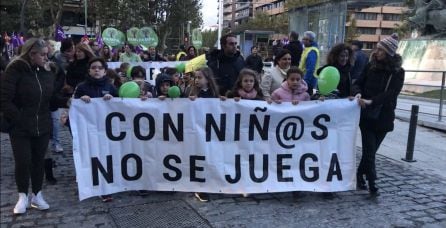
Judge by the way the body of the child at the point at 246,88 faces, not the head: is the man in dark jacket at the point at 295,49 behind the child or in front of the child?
behind

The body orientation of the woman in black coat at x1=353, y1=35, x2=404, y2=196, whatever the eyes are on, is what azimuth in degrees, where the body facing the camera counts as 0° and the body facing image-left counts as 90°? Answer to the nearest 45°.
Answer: approximately 45°

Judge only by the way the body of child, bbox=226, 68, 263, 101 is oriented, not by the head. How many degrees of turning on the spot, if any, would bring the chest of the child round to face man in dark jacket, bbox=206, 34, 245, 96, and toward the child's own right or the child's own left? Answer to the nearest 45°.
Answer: approximately 180°

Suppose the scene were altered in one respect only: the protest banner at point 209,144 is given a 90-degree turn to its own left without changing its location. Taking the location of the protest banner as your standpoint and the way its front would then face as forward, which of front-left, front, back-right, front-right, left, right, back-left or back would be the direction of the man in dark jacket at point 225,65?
left

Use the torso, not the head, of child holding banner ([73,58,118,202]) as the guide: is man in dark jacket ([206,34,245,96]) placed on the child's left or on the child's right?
on the child's left

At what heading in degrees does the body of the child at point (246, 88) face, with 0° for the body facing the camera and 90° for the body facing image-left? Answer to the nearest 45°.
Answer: approximately 0°

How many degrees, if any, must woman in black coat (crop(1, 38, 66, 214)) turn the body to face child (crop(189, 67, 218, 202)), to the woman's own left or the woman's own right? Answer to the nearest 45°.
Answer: approximately 45° to the woman's own left

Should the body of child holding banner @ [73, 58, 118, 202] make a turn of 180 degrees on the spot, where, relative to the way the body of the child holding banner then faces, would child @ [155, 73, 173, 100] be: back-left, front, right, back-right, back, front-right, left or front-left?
front-right

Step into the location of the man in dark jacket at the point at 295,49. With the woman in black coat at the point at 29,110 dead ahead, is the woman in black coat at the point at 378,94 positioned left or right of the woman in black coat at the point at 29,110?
left

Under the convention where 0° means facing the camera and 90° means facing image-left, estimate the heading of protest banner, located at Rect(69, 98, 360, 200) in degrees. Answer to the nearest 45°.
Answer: approximately 0°
